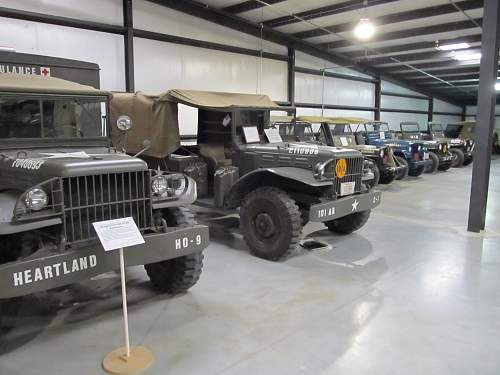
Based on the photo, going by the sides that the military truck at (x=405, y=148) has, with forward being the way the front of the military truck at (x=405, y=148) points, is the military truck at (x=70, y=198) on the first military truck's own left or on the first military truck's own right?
on the first military truck's own right

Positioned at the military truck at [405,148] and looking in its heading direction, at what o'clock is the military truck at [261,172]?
the military truck at [261,172] is roughly at 2 o'clock from the military truck at [405,148].

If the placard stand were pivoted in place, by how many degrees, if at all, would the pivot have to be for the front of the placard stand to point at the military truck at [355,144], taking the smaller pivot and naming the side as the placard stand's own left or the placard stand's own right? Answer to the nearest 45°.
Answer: approximately 90° to the placard stand's own left

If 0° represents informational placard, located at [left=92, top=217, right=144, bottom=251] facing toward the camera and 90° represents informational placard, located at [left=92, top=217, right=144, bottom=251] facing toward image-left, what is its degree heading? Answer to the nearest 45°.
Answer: approximately 315°

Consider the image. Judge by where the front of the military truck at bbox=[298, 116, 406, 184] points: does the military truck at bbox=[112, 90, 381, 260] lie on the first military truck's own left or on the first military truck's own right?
on the first military truck's own right

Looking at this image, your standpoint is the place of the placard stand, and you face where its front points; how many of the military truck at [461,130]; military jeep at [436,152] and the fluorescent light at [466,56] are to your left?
3

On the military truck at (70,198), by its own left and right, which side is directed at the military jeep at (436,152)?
left

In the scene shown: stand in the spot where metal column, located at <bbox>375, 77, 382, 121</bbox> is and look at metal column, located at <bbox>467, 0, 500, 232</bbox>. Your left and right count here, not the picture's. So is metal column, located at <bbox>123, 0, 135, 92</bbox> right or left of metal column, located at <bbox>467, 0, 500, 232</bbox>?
right

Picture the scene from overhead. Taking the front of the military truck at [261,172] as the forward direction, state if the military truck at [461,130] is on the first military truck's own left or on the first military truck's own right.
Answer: on the first military truck's own left
